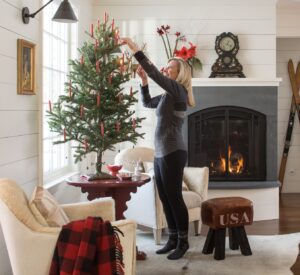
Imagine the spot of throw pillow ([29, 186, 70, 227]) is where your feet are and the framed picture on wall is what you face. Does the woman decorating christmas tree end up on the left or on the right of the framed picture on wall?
right

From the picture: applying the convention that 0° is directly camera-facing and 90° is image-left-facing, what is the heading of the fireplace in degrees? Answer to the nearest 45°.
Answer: approximately 0°

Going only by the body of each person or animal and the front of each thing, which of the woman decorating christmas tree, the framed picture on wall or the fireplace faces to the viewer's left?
the woman decorating christmas tree

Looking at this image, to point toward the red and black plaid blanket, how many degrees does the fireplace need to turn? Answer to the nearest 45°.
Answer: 0° — it already faces it

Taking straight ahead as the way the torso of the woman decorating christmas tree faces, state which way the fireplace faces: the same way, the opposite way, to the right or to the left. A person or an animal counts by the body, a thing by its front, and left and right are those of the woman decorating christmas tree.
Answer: to the left

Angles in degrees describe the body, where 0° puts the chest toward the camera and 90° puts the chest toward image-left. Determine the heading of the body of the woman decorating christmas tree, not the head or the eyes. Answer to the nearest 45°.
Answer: approximately 90°

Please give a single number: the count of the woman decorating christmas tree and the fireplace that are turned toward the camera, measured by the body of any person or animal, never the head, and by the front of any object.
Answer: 1
